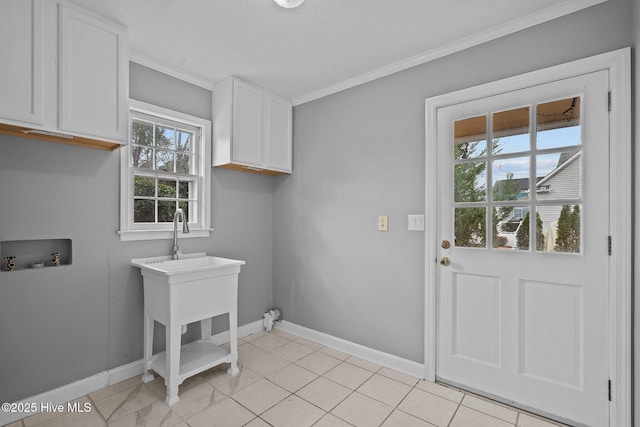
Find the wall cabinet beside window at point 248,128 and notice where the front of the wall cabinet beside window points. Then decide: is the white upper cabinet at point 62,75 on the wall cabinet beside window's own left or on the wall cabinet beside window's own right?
on the wall cabinet beside window's own right

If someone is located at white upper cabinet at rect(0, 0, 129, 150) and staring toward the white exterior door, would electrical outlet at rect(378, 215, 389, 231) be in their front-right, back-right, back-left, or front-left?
front-left

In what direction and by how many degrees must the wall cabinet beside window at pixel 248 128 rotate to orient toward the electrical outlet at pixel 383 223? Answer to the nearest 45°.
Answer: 0° — it already faces it

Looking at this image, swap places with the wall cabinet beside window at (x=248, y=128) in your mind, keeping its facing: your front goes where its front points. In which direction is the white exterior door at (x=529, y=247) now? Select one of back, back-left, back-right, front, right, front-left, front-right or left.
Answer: front

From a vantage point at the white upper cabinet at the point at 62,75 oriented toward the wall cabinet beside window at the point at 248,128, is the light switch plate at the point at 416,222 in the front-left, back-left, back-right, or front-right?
front-right

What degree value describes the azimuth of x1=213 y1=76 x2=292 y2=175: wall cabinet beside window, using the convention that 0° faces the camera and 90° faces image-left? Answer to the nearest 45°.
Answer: approximately 315°

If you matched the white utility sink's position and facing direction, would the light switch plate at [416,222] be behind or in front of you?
in front

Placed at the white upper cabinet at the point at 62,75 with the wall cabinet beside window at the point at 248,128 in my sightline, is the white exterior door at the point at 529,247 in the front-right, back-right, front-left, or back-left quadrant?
front-right

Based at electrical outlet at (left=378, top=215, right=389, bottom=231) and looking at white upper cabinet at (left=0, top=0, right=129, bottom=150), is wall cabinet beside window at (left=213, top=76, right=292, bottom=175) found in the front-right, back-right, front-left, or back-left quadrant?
front-right

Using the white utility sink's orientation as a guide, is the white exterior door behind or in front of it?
in front

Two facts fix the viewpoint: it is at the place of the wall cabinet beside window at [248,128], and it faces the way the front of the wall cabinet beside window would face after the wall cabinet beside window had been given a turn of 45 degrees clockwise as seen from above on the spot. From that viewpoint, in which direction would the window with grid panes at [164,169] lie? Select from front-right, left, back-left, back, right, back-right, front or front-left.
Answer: right

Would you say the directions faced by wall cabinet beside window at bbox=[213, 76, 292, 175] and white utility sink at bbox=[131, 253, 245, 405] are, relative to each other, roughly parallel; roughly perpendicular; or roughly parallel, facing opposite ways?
roughly parallel

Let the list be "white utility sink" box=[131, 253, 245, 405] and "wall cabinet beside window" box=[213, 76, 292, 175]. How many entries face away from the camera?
0
